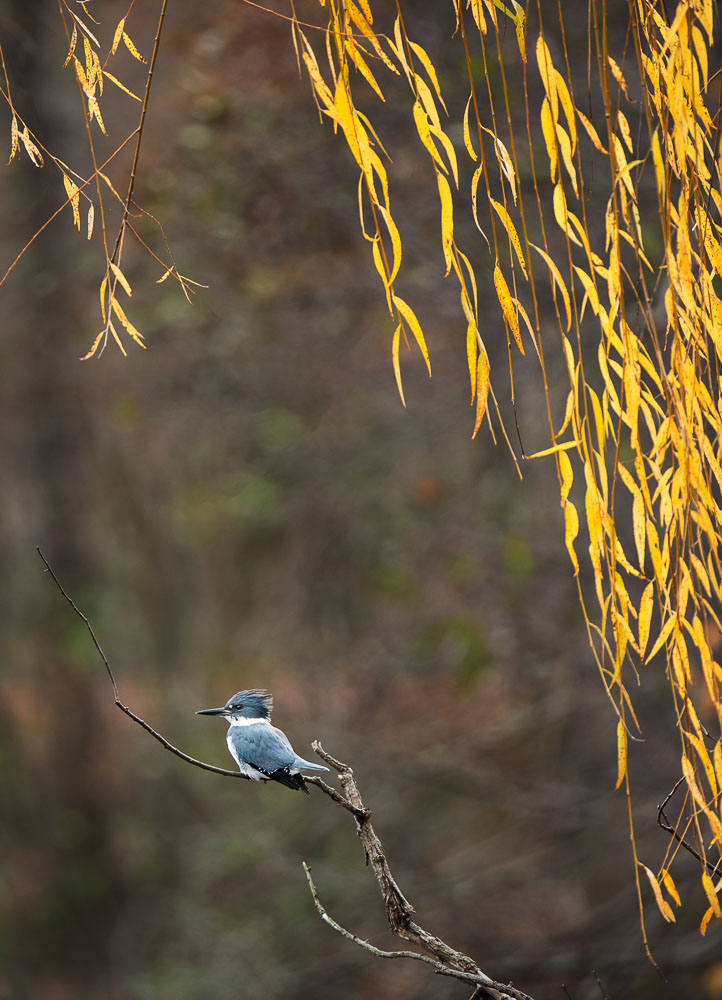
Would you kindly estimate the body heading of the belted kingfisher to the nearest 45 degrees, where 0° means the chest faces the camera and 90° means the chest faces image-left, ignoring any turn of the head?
approximately 90°
